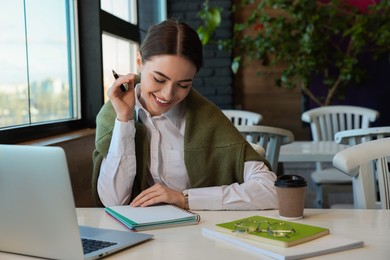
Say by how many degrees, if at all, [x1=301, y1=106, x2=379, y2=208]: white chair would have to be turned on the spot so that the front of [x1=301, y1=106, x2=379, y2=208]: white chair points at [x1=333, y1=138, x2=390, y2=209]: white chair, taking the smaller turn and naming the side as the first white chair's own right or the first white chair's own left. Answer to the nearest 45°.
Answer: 0° — it already faces it

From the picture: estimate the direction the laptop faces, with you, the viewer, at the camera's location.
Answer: facing away from the viewer and to the right of the viewer

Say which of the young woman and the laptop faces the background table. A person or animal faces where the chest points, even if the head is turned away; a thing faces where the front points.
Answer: the laptop

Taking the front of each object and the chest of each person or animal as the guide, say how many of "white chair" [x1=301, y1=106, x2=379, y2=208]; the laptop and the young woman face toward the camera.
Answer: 2

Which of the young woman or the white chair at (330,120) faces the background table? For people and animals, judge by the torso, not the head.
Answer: the white chair

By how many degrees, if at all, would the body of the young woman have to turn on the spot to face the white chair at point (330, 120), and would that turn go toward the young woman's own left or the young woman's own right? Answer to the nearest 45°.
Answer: approximately 135° to the young woman's own left

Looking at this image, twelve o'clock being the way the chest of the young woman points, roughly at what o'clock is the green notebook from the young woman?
The green notebook is roughly at 11 o'clock from the young woman.

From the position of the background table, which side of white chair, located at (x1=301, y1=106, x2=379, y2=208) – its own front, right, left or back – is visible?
front

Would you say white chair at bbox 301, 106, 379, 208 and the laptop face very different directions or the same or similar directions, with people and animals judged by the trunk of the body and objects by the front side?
very different directions

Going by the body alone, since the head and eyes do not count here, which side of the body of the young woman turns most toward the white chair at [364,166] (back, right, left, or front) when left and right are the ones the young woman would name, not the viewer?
left

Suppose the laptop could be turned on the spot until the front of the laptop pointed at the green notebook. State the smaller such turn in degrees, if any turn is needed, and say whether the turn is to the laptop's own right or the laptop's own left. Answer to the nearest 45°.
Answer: approximately 45° to the laptop's own right
